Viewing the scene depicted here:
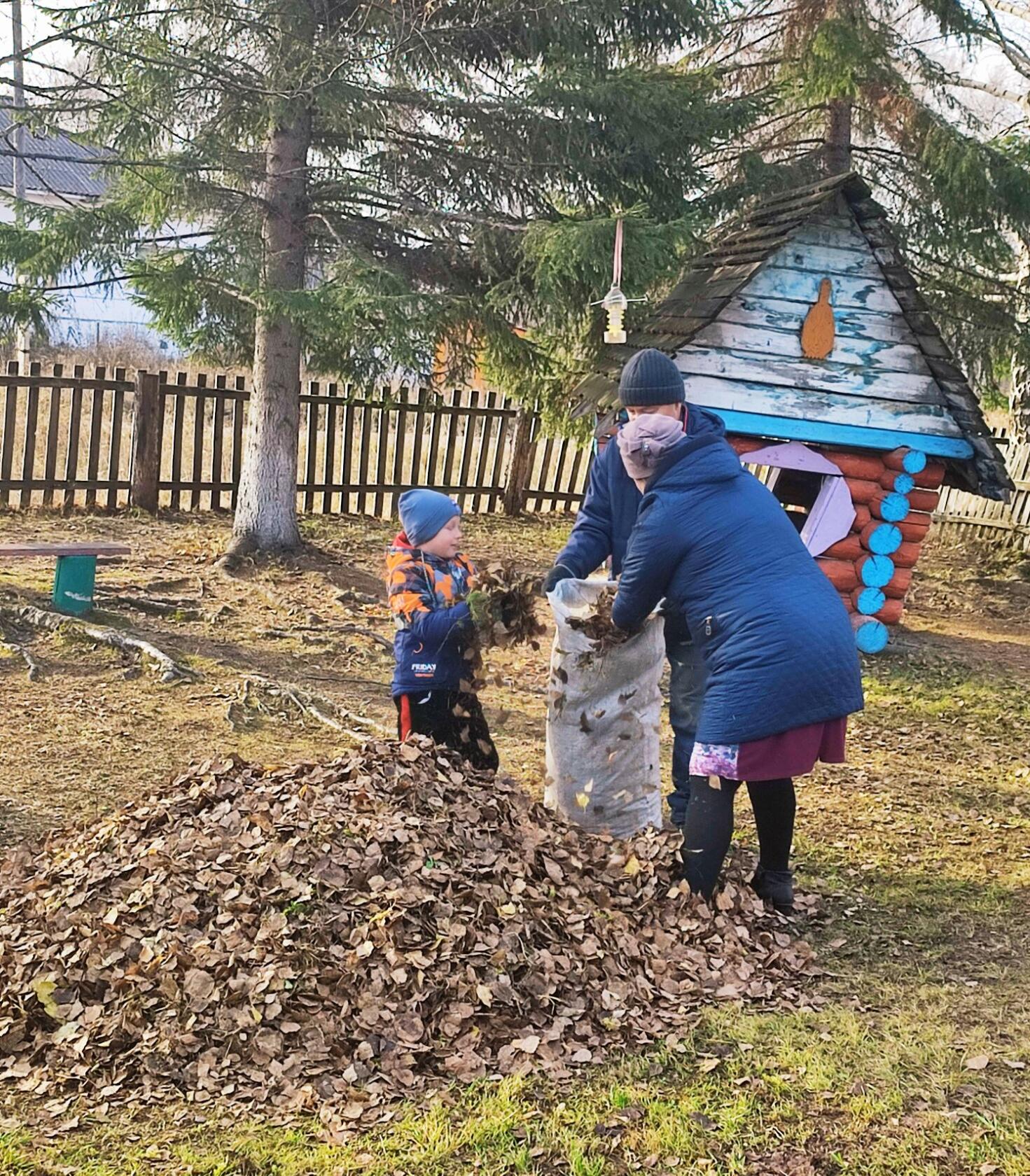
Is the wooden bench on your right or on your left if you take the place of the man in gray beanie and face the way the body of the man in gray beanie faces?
on your right

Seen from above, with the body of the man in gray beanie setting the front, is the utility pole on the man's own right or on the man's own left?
on the man's own right

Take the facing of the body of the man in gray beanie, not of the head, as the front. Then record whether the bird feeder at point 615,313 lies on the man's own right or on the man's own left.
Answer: on the man's own right

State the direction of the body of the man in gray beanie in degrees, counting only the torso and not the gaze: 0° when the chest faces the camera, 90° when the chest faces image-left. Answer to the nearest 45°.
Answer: approximately 45°

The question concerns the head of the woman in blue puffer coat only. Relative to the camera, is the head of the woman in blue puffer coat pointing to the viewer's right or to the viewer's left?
to the viewer's left
